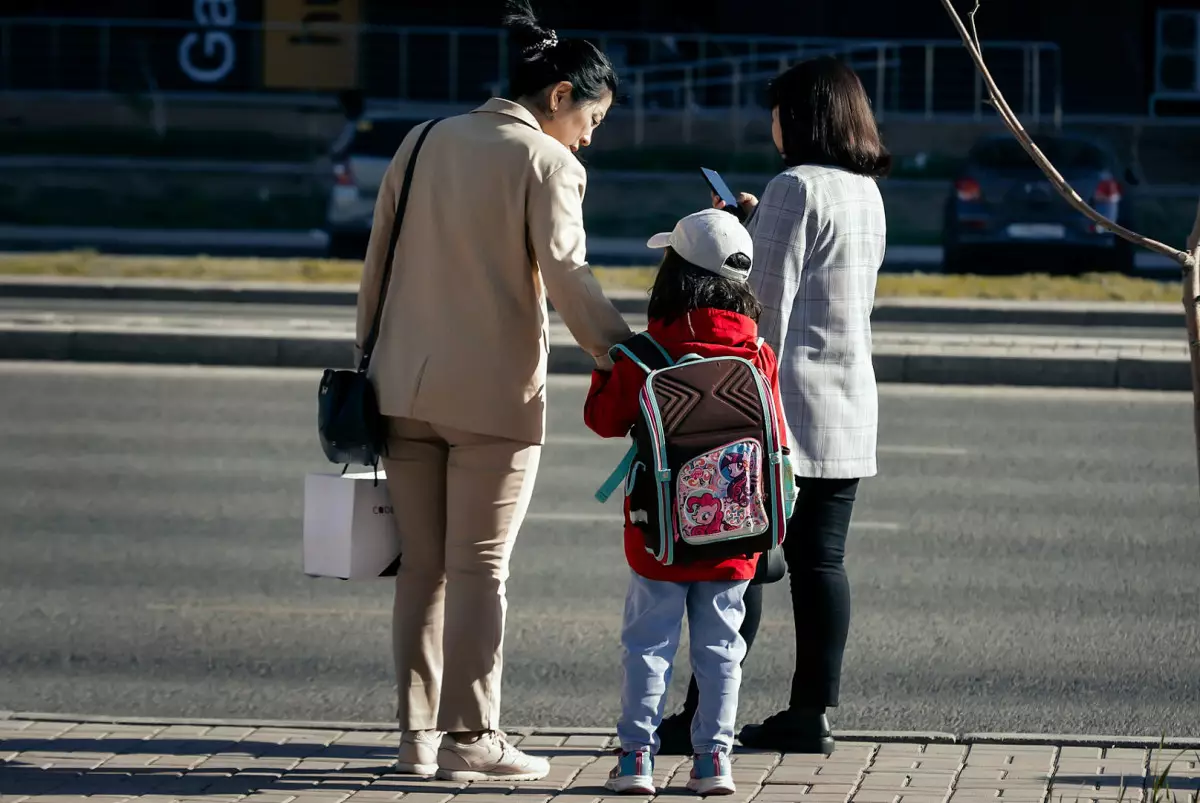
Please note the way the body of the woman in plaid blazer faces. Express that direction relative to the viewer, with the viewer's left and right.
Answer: facing away from the viewer and to the left of the viewer

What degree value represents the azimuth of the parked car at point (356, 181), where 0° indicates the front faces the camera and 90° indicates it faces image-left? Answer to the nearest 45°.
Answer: approximately 180°

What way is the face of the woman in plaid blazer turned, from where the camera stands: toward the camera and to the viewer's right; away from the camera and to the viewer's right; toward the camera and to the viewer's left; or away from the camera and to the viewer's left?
away from the camera and to the viewer's left

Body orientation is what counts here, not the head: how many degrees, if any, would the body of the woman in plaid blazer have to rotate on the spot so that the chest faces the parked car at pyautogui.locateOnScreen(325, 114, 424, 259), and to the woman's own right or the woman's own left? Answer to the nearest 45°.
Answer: approximately 45° to the woman's own right

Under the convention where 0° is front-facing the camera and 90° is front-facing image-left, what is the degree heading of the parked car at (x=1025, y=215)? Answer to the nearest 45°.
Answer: approximately 180°

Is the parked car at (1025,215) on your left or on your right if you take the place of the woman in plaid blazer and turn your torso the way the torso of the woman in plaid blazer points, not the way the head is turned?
on your right

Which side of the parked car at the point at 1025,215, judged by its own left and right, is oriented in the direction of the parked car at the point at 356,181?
left

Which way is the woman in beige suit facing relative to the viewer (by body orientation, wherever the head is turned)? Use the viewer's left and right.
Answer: facing away from the viewer and to the right of the viewer

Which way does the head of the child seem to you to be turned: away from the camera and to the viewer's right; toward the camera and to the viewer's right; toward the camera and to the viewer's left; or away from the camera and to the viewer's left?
away from the camera and to the viewer's left

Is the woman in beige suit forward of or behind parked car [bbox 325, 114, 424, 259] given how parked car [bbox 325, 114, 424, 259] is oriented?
behind

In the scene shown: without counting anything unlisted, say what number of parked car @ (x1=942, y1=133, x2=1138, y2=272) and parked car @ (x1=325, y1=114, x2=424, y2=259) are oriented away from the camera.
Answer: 2

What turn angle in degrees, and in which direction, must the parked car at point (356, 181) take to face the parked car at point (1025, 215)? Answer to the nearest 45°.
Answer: approximately 90° to its right

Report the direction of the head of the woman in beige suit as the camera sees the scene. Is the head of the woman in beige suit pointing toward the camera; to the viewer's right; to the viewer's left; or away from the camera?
to the viewer's right

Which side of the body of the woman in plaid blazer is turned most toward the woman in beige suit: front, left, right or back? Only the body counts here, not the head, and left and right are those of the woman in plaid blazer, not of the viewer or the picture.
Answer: left

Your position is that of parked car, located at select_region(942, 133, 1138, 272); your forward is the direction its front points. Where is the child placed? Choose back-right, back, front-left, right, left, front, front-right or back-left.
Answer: back
